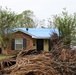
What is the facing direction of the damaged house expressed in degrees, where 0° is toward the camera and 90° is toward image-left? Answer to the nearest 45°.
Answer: approximately 0°

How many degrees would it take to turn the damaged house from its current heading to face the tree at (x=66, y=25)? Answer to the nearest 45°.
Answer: approximately 90° to its left
